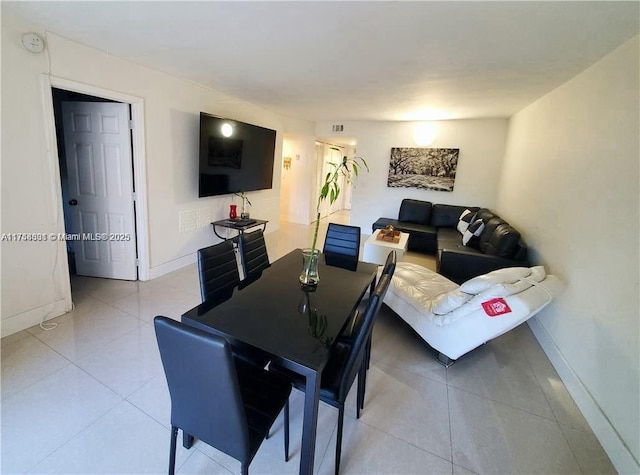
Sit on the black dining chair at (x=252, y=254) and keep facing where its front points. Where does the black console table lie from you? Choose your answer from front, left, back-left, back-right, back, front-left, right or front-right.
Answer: back-left

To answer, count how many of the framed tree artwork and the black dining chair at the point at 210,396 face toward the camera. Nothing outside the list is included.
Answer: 1

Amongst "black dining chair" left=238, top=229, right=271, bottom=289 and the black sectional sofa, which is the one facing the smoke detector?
the black sectional sofa

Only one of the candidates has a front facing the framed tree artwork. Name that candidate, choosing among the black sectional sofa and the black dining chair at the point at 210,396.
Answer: the black dining chair

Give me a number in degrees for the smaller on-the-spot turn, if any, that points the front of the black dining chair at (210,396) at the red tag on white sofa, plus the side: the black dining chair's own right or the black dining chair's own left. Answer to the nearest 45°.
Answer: approximately 45° to the black dining chair's own right

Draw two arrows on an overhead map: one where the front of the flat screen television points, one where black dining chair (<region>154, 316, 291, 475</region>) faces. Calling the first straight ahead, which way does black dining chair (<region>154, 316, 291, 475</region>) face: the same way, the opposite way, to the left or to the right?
to the left

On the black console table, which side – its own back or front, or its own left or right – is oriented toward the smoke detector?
right

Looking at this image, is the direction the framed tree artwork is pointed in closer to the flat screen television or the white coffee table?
the white coffee table

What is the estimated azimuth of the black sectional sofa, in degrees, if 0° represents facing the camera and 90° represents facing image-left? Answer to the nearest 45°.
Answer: approximately 45°

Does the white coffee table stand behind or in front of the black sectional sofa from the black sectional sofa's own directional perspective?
in front

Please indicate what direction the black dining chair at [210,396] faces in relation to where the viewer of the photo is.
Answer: facing away from the viewer and to the right of the viewer

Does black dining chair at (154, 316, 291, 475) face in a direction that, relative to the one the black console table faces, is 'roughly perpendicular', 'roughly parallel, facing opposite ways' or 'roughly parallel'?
roughly perpendicular
